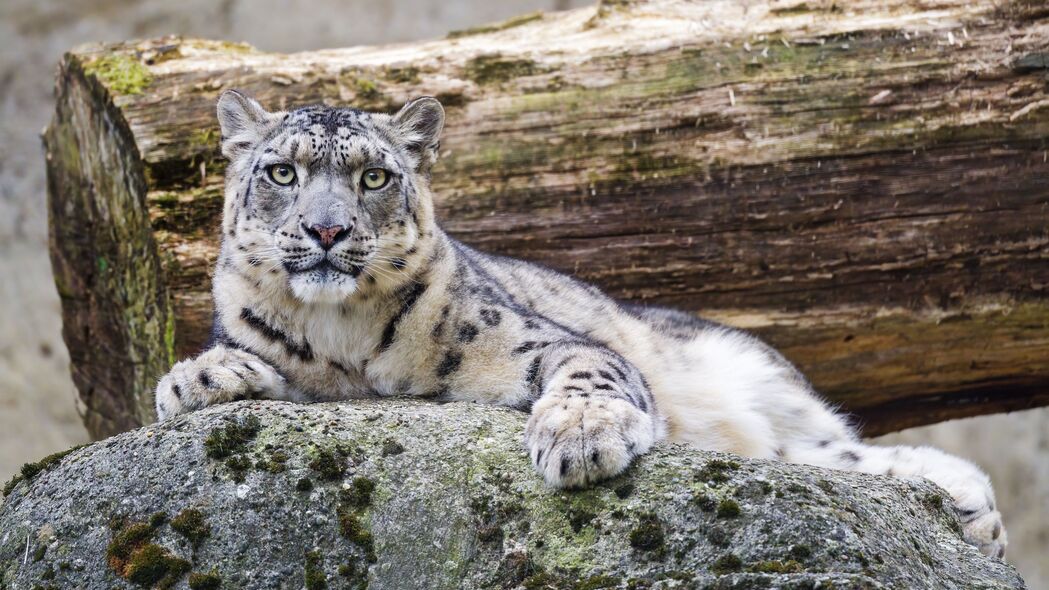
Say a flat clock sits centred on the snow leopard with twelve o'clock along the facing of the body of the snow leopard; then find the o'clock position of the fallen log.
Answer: The fallen log is roughly at 6 o'clock from the snow leopard.

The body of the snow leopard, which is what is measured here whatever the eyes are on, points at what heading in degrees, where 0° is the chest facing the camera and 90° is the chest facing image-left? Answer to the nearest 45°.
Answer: approximately 45°
